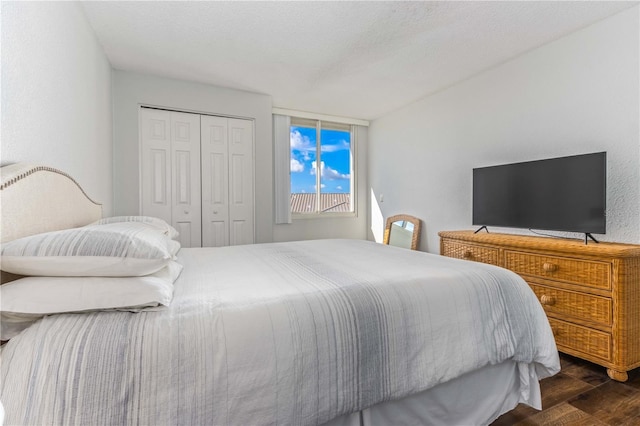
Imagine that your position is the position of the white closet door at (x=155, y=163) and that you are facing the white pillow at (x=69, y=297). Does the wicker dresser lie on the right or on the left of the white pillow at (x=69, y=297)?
left

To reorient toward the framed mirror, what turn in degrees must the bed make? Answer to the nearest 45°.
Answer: approximately 45° to its left

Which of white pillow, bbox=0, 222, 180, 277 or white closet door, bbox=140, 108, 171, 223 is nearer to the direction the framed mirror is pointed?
the white pillow

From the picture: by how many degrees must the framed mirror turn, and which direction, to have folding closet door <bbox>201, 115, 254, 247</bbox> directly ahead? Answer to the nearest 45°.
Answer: approximately 45° to its right

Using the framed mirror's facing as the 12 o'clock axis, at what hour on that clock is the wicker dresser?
The wicker dresser is roughly at 11 o'clock from the framed mirror.

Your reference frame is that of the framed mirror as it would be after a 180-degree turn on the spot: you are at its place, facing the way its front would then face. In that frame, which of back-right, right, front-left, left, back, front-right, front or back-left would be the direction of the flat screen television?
back-right

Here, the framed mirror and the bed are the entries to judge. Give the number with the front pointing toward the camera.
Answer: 1

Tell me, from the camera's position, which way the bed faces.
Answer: facing to the right of the viewer

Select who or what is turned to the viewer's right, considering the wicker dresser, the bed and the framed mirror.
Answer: the bed

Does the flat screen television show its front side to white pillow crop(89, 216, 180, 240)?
yes

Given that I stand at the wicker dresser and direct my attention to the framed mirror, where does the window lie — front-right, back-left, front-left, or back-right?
front-left

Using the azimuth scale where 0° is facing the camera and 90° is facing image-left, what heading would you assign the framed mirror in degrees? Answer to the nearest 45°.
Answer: approximately 0°

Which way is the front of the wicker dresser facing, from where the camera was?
facing the viewer and to the left of the viewer

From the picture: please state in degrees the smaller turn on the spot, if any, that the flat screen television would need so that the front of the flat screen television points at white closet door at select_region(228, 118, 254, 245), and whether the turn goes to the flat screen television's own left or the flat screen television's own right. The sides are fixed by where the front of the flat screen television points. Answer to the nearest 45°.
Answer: approximately 45° to the flat screen television's own right

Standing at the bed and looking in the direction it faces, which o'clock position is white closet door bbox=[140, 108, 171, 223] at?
The white closet door is roughly at 8 o'clock from the bed.

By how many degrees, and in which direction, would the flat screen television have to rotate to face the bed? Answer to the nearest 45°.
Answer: approximately 45° to its left

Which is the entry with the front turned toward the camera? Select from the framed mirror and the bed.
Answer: the framed mirror

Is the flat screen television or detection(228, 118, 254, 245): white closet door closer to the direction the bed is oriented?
the flat screen television
